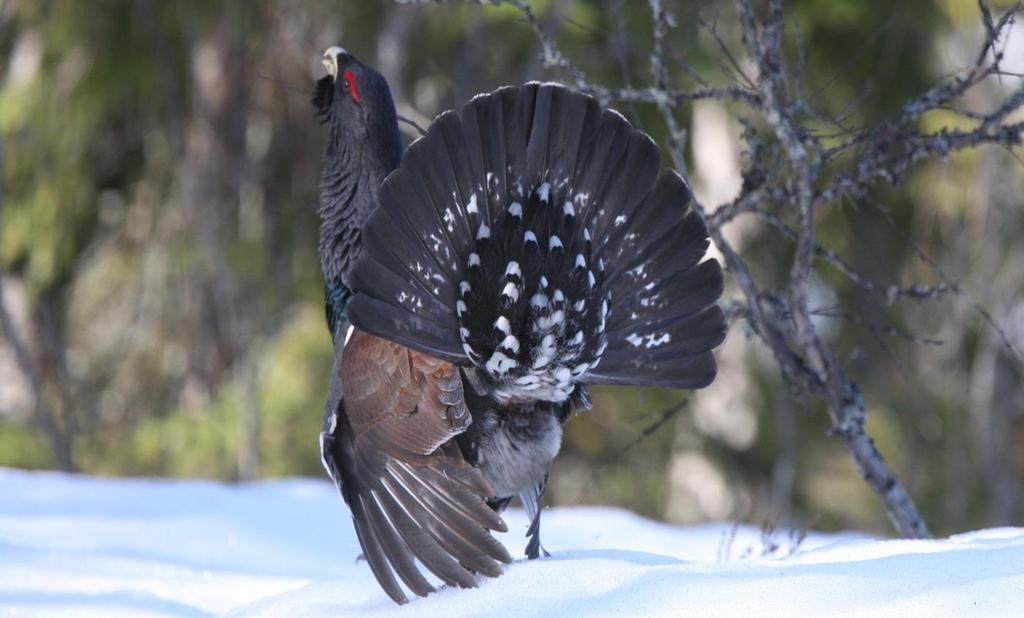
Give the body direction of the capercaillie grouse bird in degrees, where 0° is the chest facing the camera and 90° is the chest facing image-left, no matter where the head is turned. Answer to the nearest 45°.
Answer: approximately 135°
